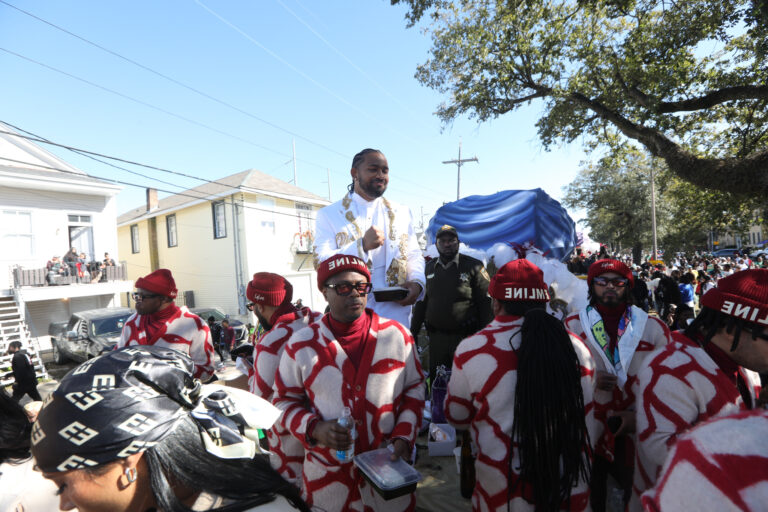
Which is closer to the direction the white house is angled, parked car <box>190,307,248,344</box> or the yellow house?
the parked car

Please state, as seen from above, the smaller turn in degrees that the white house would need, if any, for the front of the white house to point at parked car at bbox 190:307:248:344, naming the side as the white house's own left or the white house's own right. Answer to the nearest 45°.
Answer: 0° — it already faces it

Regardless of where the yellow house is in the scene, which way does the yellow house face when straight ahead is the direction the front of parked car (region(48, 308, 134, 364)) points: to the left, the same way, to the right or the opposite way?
to the left

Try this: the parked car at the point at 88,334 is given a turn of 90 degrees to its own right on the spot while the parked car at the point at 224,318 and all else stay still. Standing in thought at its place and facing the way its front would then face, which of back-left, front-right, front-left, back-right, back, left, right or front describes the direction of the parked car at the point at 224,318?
back-right

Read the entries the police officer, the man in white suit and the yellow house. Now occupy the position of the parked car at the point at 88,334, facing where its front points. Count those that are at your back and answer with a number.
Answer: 1

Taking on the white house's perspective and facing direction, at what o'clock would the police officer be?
The police officer is roughly at 1 o'clock from the white house.

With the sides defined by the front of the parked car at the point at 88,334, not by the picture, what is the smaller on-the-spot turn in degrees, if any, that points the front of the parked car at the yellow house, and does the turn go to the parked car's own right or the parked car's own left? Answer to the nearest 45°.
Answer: approximately 180°

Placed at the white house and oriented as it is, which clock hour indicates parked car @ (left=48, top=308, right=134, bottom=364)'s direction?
The parked car is roughly at 1 o'clock from the white house.

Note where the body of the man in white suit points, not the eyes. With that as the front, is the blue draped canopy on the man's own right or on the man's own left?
on the man's own left

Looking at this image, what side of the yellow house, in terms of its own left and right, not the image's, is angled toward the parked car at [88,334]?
right

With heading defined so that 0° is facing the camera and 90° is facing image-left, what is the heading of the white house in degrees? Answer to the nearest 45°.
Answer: approximately 315°

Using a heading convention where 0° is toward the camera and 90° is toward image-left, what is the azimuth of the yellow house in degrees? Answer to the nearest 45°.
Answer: approximately 315°
